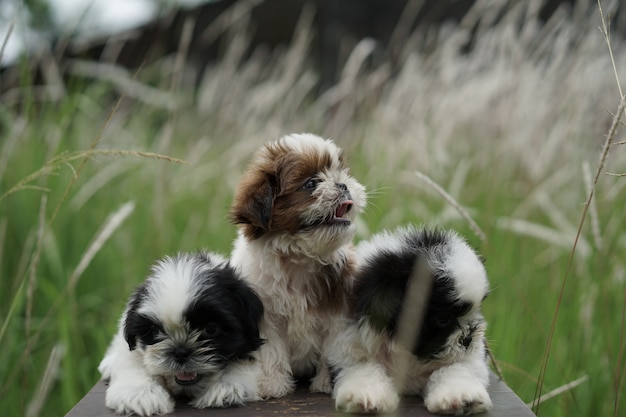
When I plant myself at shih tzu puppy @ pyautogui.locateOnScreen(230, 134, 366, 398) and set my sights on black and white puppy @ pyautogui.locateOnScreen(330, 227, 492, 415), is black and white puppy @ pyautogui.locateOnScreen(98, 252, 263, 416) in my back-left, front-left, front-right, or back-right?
back-right

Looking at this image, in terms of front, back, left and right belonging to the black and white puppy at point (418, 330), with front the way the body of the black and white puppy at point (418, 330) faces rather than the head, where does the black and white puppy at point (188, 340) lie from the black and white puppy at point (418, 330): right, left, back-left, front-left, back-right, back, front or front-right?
right

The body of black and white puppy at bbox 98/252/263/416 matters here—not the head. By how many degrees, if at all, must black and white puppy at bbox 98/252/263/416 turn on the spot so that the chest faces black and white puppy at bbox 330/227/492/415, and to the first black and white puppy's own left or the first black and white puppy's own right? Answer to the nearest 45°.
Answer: approximately 90° to the first black and white puppy's own left

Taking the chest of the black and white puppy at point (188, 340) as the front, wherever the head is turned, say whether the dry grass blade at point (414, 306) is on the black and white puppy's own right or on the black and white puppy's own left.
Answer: on the black and white puppy's own left

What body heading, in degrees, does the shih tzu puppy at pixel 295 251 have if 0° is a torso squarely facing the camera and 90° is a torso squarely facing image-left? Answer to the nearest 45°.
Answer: approximately 0°

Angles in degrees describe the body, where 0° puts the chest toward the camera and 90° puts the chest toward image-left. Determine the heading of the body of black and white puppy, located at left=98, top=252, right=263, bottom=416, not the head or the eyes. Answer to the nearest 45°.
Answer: approximately 0°
